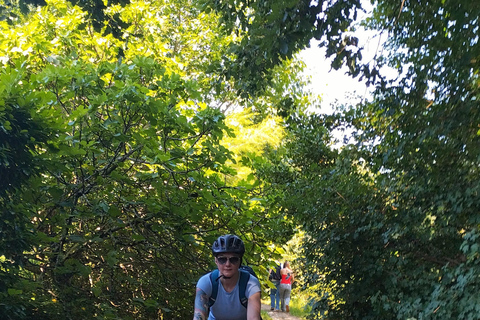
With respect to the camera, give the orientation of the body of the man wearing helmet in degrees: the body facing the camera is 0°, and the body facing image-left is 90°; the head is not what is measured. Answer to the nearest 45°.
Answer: approximately 0°

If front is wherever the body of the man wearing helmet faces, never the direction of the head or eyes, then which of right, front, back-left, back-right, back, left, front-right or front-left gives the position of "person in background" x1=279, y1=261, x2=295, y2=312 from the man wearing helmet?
back
